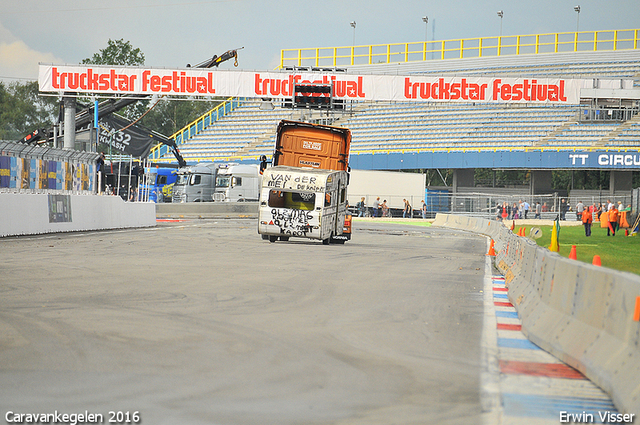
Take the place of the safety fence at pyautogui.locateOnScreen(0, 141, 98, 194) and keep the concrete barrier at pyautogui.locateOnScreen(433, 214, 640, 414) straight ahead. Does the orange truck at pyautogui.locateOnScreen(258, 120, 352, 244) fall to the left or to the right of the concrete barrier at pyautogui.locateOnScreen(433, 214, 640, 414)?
left

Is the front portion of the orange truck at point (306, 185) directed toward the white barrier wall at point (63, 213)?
no

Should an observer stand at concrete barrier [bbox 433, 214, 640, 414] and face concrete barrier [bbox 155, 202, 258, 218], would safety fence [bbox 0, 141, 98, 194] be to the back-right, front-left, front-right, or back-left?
front-left

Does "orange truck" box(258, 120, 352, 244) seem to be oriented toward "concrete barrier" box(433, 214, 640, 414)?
no
